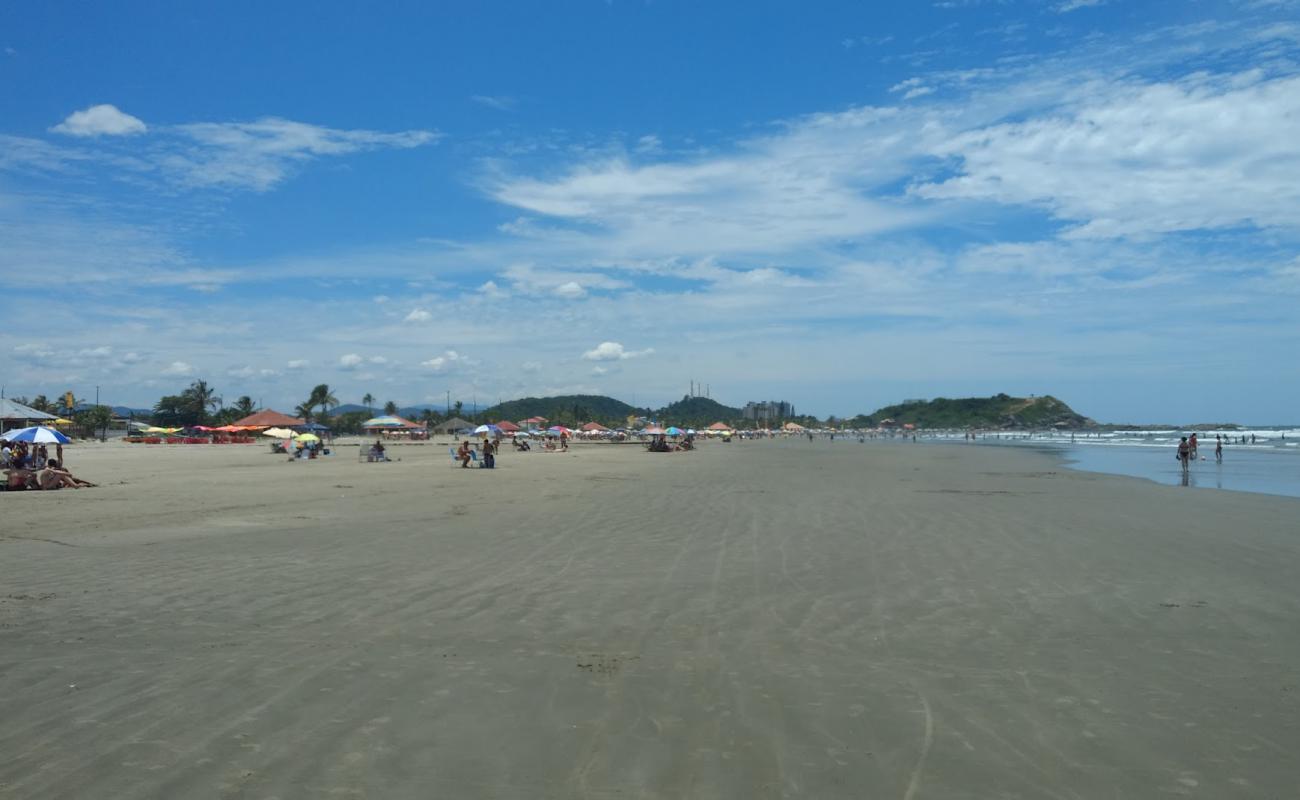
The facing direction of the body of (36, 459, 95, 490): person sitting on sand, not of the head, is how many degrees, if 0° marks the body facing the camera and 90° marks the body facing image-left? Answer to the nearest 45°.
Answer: approximately 270°
